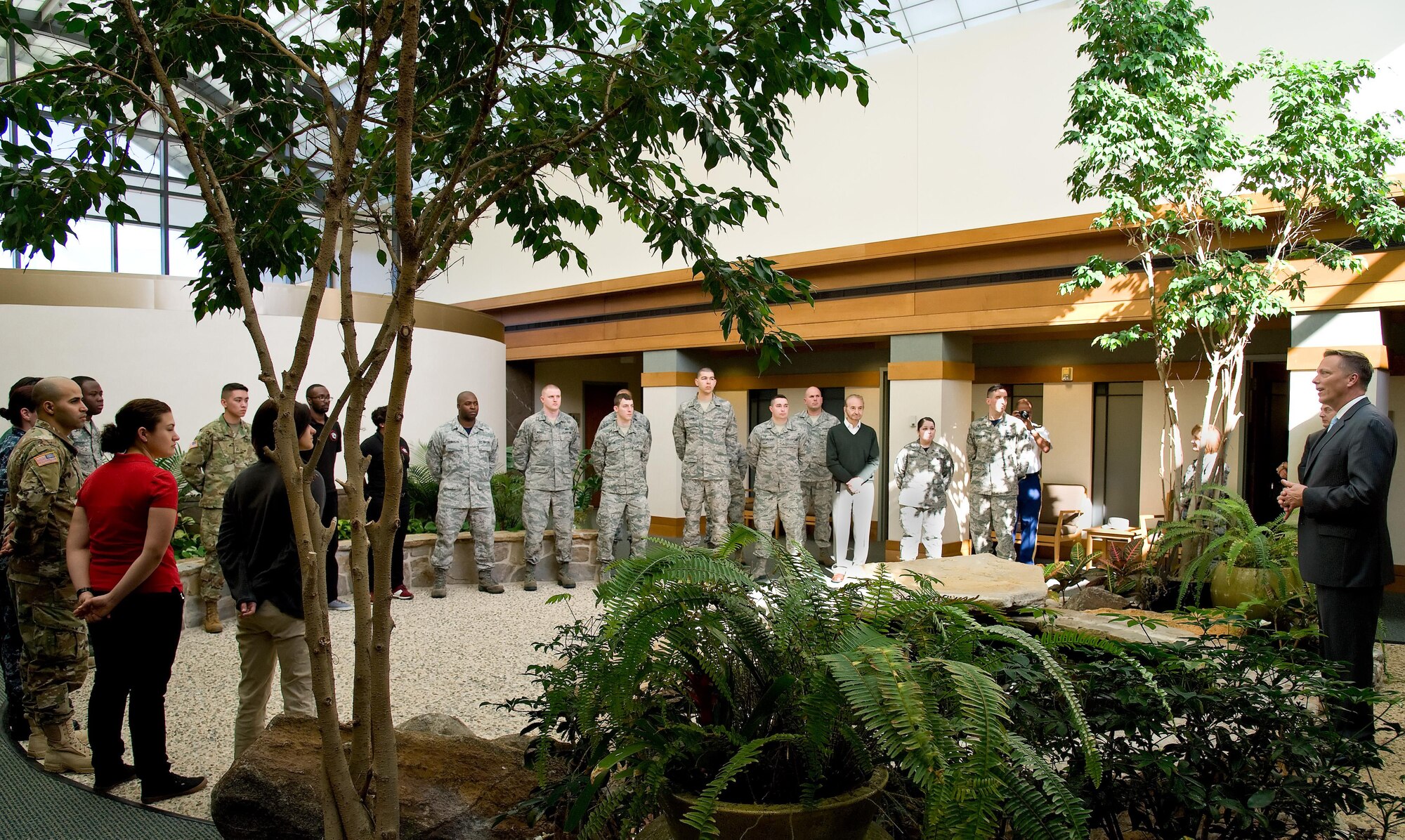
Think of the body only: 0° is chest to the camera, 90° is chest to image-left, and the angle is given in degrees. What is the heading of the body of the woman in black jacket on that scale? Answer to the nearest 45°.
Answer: approximately 225°

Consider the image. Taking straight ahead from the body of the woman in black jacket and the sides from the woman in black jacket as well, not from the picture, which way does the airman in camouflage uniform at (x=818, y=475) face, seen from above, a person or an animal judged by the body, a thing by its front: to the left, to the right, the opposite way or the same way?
the opposite way

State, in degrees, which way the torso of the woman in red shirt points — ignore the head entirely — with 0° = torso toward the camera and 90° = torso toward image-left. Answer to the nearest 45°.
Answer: approximately 225°

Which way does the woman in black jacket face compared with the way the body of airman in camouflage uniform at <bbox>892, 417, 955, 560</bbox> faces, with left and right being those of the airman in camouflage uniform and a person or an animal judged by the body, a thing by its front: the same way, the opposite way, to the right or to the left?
the opposite way

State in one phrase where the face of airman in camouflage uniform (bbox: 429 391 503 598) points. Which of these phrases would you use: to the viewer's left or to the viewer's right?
to the viewer's right

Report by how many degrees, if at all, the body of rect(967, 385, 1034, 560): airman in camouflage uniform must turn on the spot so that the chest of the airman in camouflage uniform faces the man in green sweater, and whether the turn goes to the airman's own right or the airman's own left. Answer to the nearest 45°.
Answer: approximately 90° to the airman's own right

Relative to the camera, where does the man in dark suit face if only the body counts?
to the viewer's left

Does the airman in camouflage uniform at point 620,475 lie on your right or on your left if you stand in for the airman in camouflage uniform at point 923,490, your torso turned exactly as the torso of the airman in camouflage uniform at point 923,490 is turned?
on your right

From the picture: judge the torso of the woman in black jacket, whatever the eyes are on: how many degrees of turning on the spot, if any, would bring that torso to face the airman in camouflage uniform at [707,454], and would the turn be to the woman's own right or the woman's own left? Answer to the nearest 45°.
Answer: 0° — they already face them

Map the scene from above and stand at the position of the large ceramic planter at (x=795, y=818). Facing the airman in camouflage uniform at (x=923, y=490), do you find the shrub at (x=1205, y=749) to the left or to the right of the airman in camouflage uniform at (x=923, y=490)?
right

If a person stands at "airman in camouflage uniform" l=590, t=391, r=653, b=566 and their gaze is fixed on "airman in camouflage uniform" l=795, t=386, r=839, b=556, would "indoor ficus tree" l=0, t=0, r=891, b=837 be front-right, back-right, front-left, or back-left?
back-right

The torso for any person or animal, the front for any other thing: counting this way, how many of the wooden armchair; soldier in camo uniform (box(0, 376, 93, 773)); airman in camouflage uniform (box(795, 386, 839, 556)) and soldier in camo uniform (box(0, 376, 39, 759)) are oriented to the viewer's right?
2

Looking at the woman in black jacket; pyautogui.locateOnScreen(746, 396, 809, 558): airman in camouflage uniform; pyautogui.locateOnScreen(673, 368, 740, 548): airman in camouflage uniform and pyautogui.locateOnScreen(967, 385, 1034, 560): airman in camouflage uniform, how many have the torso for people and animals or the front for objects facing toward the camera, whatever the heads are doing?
3
